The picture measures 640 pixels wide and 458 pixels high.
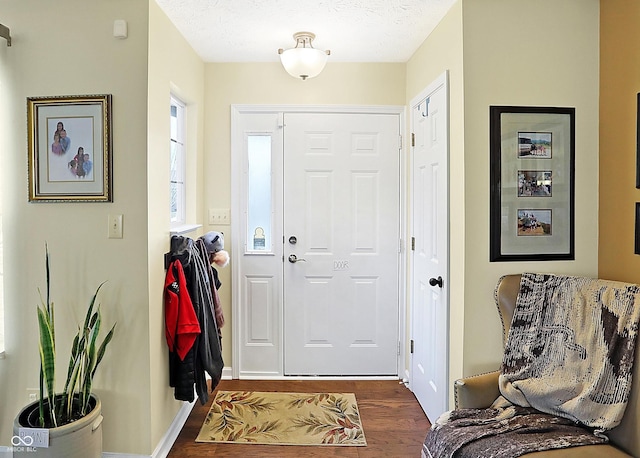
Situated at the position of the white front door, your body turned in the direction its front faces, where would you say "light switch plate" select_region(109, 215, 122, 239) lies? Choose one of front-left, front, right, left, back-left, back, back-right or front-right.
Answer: front-right

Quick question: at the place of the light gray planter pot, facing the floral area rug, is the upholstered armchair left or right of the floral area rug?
right

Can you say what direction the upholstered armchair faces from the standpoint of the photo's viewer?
facing the viewer and to the left of the viewer

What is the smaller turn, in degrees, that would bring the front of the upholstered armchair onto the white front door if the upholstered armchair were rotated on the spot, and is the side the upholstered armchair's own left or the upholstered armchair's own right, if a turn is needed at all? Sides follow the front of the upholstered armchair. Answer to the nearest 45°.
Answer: approximately 90° to the upholstered armchair's own right
